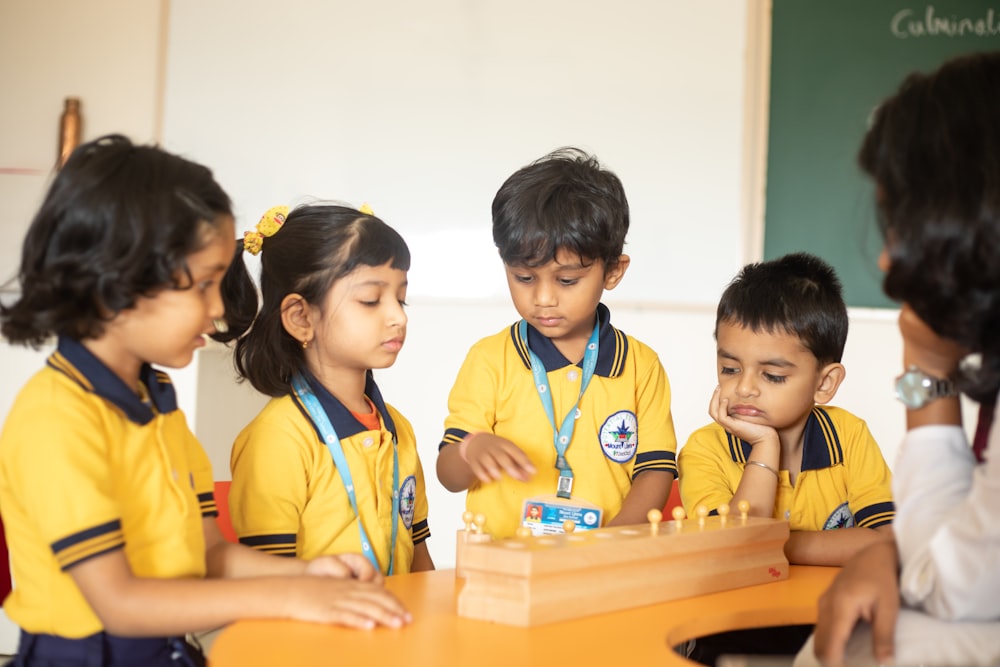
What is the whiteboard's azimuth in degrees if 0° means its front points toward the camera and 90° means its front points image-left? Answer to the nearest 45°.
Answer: approximately 0°

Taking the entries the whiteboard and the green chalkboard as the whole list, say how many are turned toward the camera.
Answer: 2

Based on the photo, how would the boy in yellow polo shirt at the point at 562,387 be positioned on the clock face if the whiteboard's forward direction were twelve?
The boy in yellow polo shirt is roughly at 12 o'clock from the whiteboard.

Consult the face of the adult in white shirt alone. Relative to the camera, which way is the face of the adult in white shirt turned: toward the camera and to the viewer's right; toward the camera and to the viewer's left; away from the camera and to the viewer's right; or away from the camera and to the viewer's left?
away from the camera and to the viewer's left

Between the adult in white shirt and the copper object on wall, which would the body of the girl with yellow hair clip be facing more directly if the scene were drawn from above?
the adult in white shirt

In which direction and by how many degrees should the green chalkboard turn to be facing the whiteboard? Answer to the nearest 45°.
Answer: approximately 90° to its right

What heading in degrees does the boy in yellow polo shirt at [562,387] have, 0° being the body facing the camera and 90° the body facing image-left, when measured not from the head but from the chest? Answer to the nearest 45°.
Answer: approximately 0°
